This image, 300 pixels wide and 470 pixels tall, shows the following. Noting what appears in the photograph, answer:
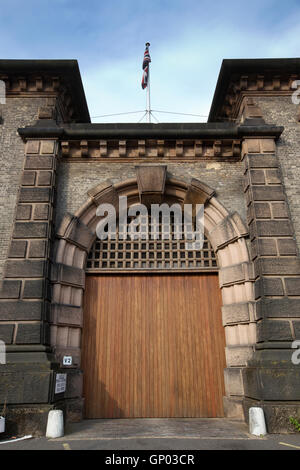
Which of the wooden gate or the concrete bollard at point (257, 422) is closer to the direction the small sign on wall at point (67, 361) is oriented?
the concrete bollard

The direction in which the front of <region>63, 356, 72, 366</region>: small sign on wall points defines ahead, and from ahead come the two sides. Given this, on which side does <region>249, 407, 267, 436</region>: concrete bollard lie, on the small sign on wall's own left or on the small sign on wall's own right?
on the small sign on wall's own left

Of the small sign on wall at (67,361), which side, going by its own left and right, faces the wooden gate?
left

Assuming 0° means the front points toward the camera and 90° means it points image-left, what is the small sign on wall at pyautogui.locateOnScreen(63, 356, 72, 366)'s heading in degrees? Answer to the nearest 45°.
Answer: approximately 0°

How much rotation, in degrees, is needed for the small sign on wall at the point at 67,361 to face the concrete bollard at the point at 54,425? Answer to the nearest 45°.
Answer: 0° — it already faces it

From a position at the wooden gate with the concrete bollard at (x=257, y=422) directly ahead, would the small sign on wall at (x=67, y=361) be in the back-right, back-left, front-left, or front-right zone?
back-right
